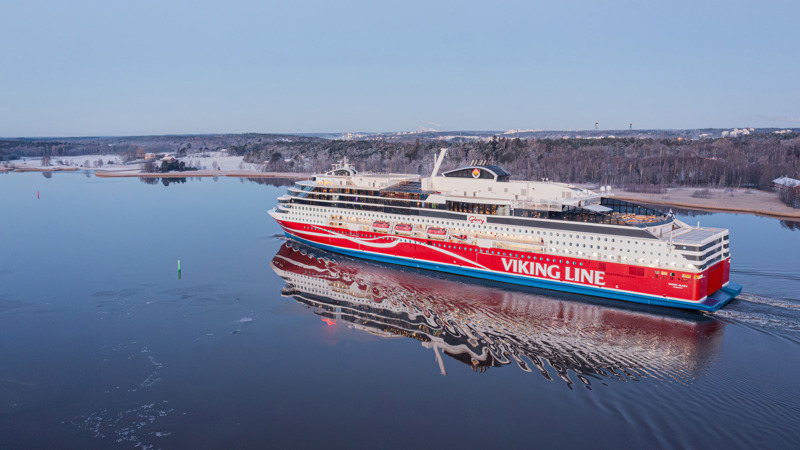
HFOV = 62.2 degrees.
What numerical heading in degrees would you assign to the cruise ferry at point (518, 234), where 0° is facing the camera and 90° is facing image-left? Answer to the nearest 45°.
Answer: approximately 135°
